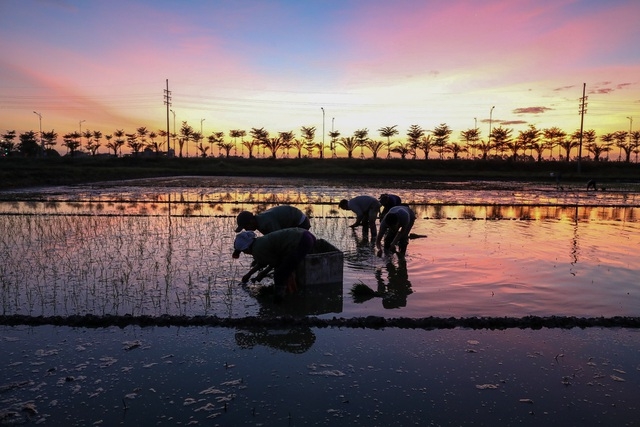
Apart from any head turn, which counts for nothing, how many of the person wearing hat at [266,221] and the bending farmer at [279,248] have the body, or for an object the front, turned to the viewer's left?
2

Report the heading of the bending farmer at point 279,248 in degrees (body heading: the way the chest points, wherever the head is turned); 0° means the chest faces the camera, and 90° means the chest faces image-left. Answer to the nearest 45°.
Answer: approximately 90°

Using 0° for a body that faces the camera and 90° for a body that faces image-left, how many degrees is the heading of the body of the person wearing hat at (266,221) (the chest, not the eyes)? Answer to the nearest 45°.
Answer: approximately 90°

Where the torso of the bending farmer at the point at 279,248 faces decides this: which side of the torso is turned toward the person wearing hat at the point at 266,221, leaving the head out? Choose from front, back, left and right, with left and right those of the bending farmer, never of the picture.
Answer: right

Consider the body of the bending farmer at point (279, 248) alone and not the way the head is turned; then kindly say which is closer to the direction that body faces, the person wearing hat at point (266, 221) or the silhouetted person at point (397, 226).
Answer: the person wearing hat

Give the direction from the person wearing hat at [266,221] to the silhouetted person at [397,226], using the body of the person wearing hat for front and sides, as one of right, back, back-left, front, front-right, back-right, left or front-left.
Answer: back-right

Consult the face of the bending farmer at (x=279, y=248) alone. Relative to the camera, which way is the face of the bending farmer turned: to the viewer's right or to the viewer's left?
to the viewer's left

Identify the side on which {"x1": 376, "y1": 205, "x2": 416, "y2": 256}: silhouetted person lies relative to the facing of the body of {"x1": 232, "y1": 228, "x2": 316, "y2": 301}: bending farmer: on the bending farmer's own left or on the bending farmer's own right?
on the bending farmer's own right

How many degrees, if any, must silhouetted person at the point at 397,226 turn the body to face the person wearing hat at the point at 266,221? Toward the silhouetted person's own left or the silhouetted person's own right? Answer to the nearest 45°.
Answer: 0° — they already face them

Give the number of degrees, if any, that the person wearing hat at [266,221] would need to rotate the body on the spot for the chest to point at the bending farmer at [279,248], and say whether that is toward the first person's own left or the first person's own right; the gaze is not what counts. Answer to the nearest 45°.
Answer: approximately 90° to the first person's own left
